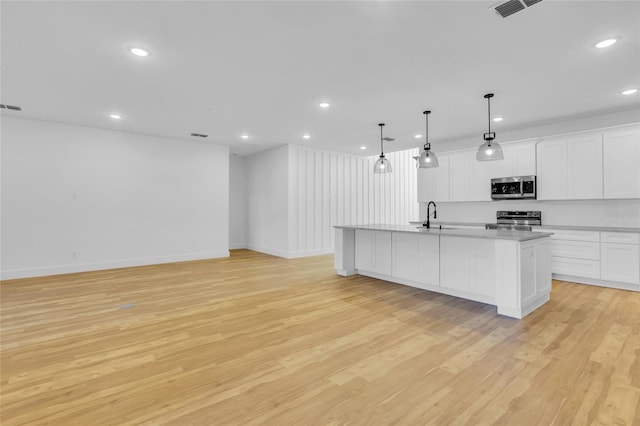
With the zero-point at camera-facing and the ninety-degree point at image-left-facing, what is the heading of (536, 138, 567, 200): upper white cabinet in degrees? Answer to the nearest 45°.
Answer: approximately 0°

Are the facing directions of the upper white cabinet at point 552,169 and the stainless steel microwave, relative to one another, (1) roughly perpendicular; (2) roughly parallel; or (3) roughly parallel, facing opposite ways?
roughly parallel

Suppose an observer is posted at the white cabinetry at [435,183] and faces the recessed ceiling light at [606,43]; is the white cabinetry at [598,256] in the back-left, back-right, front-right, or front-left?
front-left

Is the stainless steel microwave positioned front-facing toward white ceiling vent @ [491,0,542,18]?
yes

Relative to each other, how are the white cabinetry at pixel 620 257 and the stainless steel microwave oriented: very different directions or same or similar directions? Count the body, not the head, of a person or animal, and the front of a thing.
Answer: same or similar directions

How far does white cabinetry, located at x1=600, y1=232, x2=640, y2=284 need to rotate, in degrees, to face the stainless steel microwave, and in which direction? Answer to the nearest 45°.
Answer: approximately 90° to its right

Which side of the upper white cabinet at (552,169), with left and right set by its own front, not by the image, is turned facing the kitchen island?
front

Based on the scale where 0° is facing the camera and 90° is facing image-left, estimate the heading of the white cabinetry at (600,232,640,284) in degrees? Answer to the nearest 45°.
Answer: approximately 0°

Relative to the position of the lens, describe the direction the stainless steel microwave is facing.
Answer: facing the viewer

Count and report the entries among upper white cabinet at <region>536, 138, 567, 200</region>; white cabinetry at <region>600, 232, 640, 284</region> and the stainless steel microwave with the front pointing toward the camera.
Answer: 3

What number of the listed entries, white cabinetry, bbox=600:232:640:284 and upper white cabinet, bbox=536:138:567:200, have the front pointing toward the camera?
2

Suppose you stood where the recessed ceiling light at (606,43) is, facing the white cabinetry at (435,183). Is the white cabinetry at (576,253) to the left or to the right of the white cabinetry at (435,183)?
right

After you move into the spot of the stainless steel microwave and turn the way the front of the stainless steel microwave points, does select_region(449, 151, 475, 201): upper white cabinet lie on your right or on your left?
on your right

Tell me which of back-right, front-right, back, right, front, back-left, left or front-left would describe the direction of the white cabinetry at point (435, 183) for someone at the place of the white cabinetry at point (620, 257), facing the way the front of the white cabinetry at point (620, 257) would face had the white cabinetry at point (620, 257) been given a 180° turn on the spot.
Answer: left
